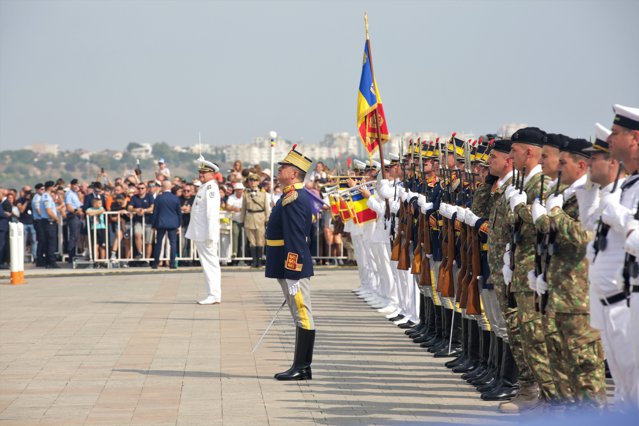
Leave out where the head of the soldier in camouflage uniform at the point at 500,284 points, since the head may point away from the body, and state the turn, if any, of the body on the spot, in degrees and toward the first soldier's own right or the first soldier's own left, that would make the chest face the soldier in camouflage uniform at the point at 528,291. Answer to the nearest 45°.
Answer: approximately 90° to the first soldier's own left

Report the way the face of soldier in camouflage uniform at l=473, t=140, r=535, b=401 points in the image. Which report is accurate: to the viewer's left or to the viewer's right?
to the viewer's left

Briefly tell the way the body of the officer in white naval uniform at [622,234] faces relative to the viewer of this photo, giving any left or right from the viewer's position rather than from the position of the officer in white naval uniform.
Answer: facing to the left of the viewer

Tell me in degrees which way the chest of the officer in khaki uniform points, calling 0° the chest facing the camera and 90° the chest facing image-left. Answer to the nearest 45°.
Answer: approximately 0°

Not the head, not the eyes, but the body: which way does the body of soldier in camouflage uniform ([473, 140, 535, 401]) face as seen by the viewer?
to the viewer's left

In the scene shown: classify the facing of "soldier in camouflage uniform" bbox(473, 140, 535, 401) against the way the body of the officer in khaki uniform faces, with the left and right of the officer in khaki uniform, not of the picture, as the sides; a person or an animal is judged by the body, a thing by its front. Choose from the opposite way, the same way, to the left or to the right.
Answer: to the right

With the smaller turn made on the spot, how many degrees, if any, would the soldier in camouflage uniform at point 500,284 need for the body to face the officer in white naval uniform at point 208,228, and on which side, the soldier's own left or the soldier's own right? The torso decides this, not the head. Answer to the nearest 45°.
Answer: approximately 45° to the soldier's own right

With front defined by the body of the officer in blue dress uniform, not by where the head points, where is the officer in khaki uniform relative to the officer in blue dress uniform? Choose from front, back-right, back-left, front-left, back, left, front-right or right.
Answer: right

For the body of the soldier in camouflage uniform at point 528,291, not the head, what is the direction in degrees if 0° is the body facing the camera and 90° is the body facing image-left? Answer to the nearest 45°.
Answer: approximately 90°

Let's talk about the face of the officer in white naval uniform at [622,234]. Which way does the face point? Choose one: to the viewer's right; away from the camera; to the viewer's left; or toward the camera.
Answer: to the viewer's left
